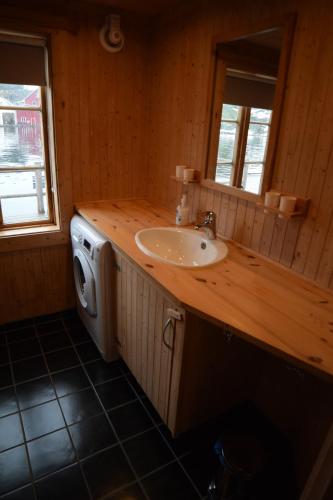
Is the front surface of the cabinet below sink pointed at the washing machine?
no

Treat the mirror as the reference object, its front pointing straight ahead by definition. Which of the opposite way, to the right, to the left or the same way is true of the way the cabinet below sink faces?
the same way

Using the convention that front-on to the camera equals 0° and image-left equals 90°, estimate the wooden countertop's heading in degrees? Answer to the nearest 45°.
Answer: approximately 45°

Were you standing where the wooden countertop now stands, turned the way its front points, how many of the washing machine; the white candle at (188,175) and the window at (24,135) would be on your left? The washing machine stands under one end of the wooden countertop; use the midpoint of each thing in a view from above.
0

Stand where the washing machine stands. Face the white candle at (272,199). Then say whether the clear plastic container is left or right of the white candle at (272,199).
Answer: left

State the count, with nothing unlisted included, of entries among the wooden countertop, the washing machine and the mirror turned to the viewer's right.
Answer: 0

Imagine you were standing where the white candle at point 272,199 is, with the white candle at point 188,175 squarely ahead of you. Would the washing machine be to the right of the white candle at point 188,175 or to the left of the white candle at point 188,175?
left

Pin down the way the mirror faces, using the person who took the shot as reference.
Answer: facing the viewer and to the left of the viewer

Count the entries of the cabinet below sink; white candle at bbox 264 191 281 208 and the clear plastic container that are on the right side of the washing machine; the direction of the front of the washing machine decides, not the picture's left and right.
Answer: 0

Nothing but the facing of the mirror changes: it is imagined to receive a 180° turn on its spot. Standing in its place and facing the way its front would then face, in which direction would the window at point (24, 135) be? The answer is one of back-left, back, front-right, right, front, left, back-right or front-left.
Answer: back-left

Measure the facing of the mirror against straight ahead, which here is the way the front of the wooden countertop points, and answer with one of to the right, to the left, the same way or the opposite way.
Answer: the same way

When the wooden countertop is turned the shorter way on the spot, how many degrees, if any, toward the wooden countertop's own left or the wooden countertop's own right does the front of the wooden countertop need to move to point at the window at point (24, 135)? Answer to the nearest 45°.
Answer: approximately 90° to the wooden countertop's own right
